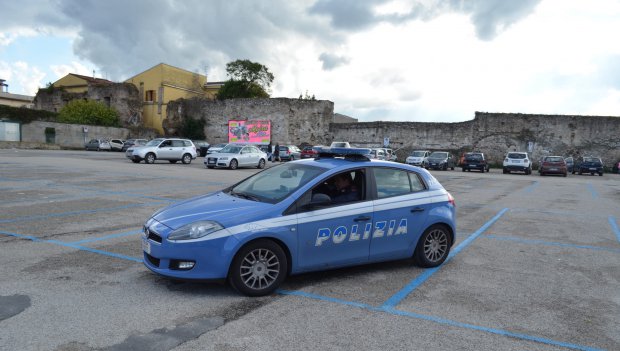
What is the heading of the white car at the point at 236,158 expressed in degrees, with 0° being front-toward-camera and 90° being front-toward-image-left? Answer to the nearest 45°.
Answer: approximately 45°

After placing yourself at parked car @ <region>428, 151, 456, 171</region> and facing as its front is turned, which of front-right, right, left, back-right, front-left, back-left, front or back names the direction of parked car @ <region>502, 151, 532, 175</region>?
back-left

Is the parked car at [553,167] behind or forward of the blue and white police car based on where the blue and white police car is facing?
behind

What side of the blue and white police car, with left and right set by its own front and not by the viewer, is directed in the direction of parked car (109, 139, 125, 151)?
right

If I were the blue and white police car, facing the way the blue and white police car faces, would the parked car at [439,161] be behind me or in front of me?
behind
